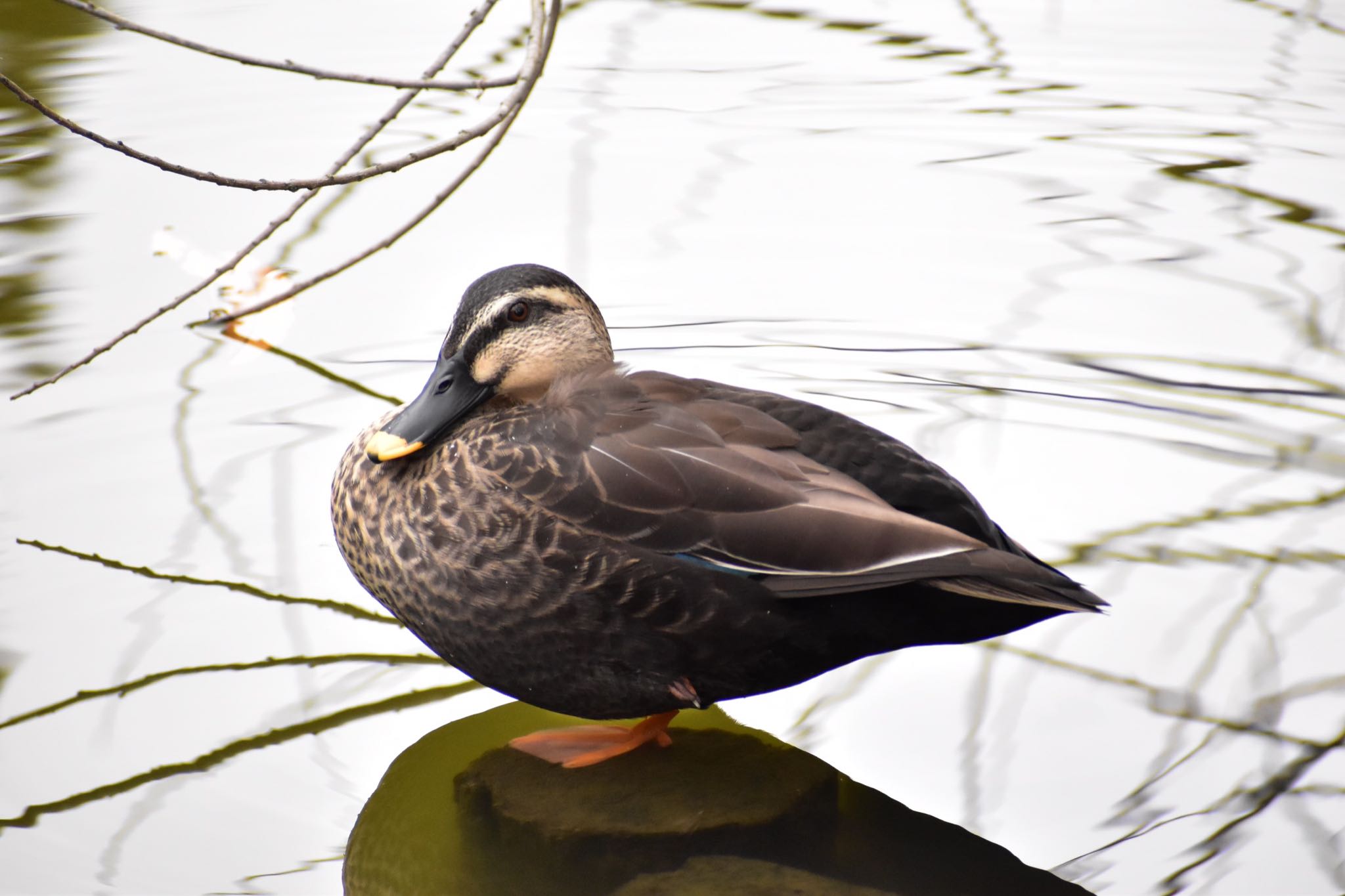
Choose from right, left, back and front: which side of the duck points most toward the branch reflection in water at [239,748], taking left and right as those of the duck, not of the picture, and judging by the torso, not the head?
front

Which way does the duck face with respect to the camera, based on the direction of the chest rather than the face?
to the viewer's left
